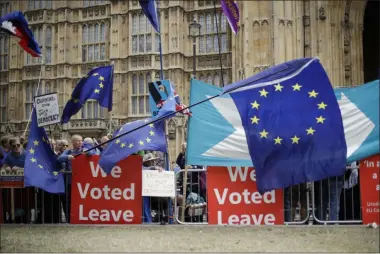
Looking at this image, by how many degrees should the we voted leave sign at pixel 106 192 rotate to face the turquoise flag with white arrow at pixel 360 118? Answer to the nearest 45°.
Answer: approximately 90° to its left

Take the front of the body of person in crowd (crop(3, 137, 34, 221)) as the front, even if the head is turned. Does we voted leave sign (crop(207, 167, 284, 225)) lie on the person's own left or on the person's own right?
on the person's own left

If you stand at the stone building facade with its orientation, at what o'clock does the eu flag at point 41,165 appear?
The eu flag is roughly at 12 o'clock from the stone building facade.

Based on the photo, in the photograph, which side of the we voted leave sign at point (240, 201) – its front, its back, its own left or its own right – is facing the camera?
front

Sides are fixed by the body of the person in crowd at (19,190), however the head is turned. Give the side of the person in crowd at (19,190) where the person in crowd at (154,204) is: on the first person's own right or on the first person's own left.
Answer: on the first person's own left

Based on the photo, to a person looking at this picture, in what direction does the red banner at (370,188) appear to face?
facing the viewer

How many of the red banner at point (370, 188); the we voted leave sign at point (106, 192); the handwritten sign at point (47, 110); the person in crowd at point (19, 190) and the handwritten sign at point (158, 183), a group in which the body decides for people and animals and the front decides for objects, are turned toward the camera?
5

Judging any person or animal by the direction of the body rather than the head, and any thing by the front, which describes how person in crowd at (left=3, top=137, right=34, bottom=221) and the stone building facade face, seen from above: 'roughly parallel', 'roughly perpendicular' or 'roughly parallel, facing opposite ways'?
roughly parallel

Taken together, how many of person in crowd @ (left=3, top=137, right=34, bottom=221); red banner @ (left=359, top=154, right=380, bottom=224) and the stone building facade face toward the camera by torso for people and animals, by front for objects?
3

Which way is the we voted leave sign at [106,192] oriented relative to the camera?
toward the camera

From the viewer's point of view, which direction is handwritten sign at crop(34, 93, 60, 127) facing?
toward the camera

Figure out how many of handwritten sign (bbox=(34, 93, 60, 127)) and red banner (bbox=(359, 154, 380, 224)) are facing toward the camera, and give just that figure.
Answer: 2

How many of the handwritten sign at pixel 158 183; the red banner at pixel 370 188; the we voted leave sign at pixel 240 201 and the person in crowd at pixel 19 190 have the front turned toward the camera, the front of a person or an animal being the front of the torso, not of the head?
4

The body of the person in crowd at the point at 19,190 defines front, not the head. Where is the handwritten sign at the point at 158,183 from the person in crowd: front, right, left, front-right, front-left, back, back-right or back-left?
front-left
